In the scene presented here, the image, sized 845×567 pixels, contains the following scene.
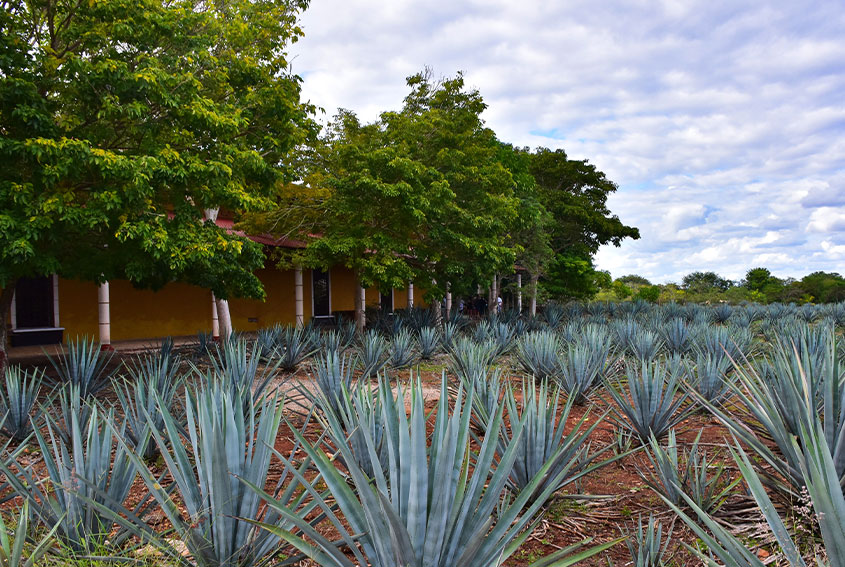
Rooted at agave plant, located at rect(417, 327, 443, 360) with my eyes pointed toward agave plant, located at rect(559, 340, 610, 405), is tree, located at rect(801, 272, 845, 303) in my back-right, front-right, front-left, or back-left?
back-left

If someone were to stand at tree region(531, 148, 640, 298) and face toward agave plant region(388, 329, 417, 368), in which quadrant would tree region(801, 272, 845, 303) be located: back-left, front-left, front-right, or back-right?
back-left

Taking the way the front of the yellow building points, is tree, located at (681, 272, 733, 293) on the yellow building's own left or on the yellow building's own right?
on the yellow building's own left

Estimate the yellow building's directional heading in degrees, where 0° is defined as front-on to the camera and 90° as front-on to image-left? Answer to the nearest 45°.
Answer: approximately 315°

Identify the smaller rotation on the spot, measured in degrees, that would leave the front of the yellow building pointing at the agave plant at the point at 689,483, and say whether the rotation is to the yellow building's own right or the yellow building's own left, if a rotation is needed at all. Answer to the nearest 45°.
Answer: approximately 45° to the yellow building's own right
